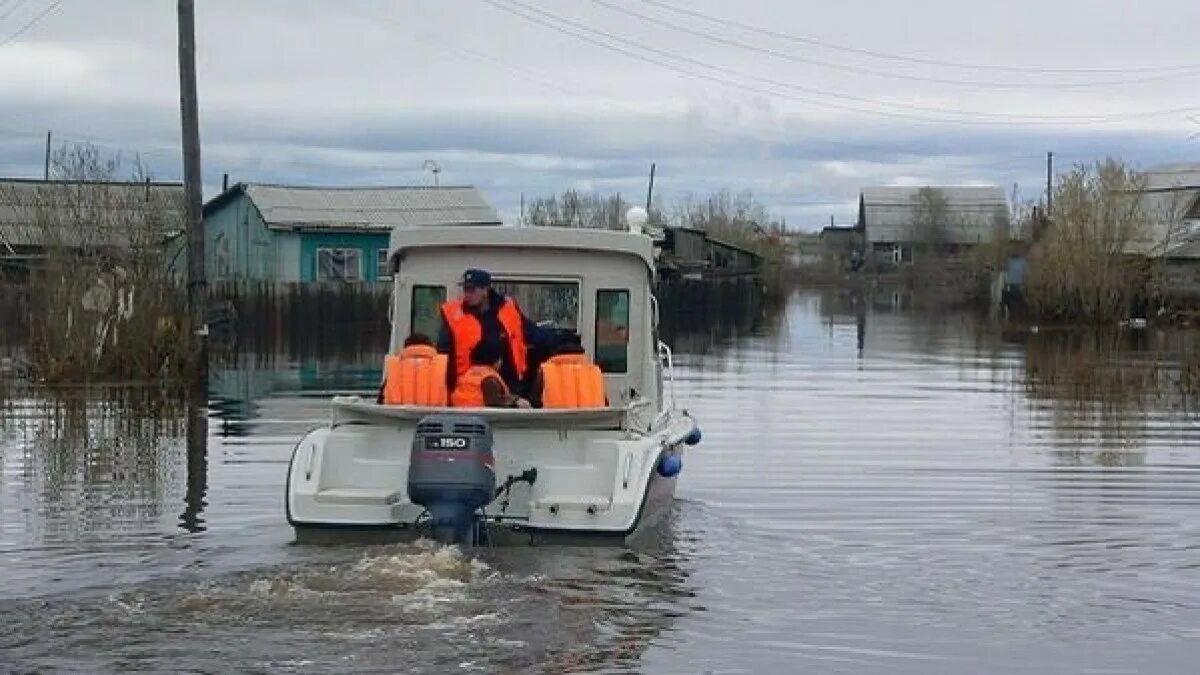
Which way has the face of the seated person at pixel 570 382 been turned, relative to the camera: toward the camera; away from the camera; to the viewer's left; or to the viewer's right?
away from the camera

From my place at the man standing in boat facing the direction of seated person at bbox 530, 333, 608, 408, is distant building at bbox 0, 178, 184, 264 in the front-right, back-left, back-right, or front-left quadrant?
back-left

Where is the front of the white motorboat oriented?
away from the camera

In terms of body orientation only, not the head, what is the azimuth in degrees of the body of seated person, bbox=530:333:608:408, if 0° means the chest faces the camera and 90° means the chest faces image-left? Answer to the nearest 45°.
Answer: approximately 180°

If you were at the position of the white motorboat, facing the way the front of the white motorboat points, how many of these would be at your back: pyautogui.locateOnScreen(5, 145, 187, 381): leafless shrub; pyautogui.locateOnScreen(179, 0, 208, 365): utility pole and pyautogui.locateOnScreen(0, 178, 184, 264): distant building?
0

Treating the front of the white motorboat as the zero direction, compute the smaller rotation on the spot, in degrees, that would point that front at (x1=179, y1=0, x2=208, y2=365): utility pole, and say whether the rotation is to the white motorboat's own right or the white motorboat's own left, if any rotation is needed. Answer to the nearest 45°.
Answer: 0° — it already faces it

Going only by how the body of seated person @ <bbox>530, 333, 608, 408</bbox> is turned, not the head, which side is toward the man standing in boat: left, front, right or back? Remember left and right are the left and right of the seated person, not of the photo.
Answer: left

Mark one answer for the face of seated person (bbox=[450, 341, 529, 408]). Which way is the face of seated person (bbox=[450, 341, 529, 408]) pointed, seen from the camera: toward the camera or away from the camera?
away from the camera
